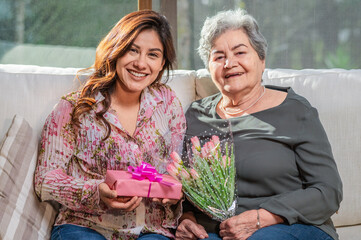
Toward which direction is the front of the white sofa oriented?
toward the camera
